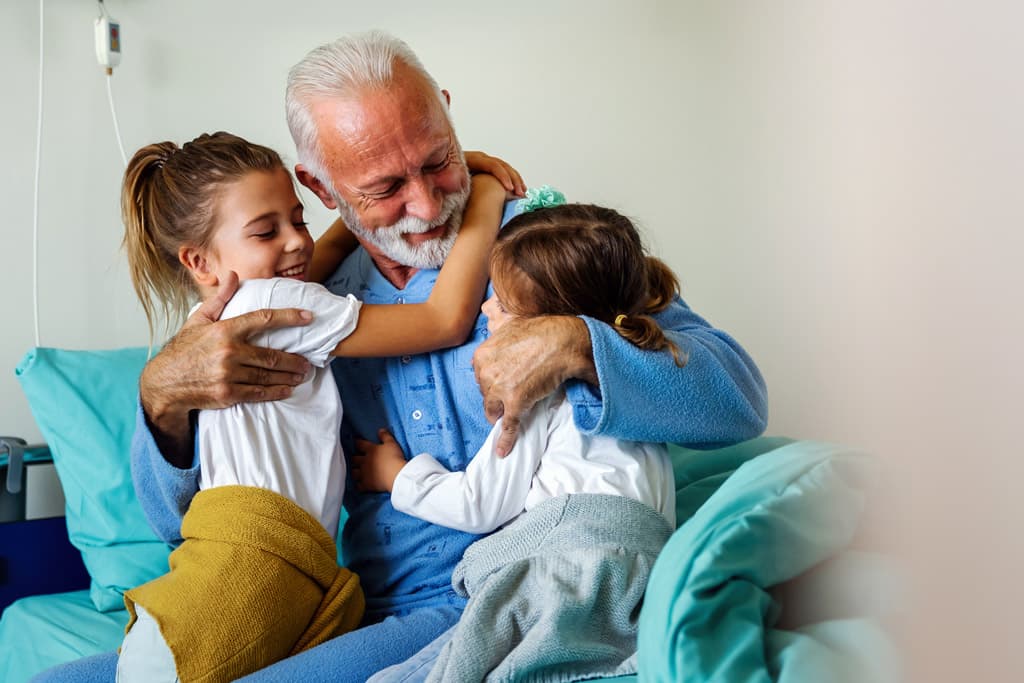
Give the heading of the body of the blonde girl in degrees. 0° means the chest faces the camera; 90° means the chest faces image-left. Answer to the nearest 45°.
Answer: approximately 270°

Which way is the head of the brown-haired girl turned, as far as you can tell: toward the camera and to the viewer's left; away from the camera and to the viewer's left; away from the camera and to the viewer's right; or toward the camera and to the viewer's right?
away from the camera and to the viewer's left

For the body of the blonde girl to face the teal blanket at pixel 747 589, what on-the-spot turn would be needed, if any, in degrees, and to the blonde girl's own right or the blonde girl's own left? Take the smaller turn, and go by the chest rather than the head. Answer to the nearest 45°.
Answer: approximately 45° to the blonde girl's own right

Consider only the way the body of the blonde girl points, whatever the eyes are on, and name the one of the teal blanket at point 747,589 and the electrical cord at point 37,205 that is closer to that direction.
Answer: the teal blanket
